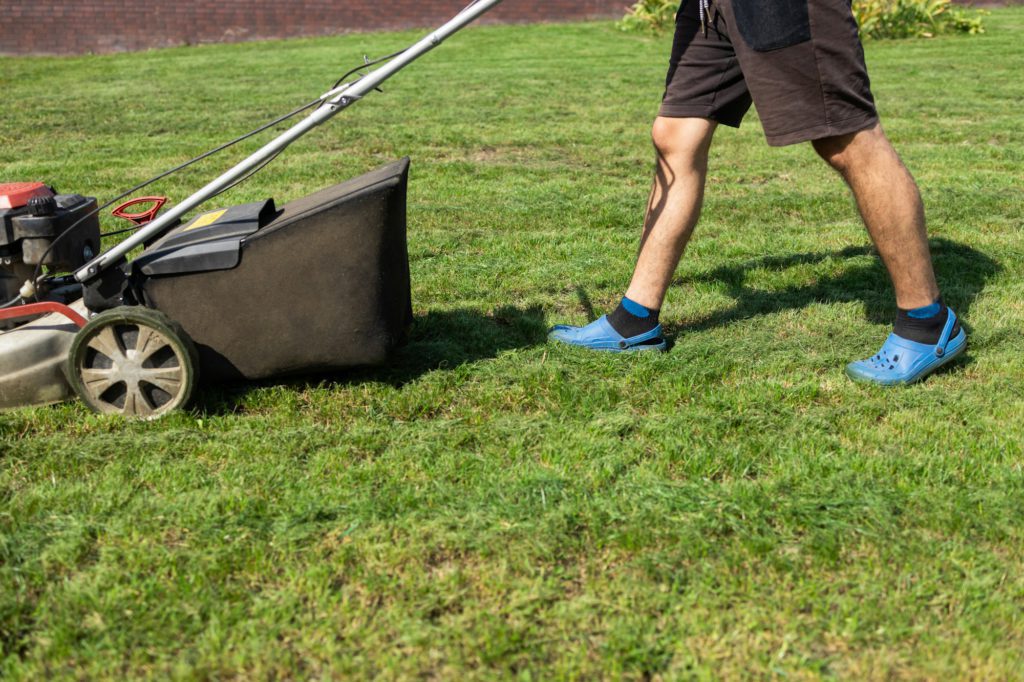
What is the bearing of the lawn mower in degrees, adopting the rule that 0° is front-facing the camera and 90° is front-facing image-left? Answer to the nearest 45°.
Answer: approximately 90°
